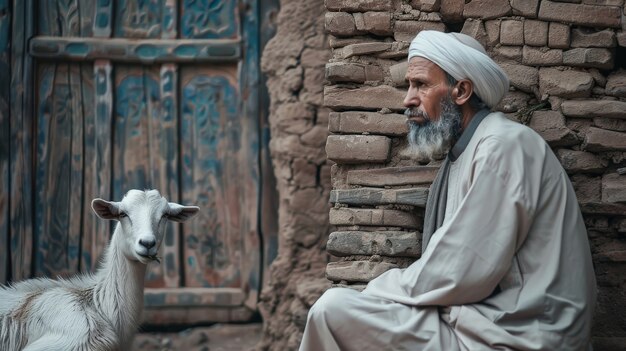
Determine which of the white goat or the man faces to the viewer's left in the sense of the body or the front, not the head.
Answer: the man

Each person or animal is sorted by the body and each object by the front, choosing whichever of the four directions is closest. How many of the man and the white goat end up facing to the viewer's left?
1

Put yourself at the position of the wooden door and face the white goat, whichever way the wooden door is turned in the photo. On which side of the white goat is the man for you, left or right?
left

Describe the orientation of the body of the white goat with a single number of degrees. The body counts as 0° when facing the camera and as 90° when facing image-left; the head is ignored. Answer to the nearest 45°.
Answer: approximately 270°

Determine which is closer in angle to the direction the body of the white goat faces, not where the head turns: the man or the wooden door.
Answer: the man

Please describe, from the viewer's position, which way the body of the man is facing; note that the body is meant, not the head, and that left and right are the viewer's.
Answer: facing to the left of the viewer

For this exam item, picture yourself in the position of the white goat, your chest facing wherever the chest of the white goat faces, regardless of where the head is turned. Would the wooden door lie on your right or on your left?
on your left
